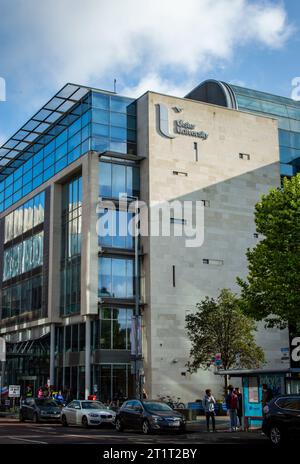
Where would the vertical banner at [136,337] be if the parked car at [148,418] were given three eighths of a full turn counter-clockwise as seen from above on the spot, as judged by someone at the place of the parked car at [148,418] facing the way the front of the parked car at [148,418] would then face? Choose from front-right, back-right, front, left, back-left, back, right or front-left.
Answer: front

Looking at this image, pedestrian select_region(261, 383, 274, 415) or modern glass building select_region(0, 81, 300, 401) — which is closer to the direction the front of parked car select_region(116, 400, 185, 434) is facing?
the pedestrian

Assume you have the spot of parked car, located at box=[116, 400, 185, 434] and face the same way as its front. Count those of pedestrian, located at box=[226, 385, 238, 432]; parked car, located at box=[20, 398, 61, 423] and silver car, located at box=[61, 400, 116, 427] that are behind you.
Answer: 2

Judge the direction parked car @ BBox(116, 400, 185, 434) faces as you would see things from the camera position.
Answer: facing the viewer and to the right of the viewer

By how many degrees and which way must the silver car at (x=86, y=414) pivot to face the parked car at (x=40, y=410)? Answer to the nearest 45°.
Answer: approximately 180°
